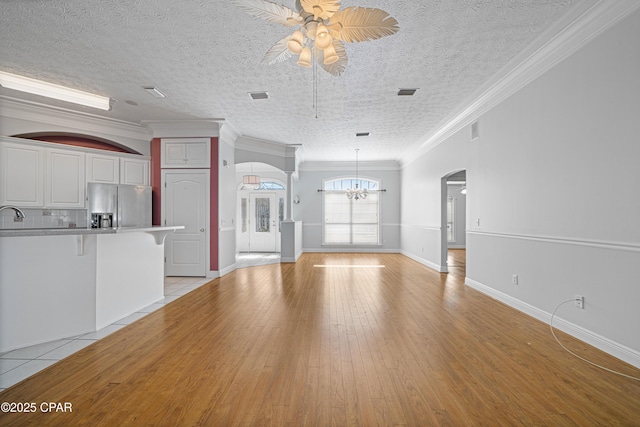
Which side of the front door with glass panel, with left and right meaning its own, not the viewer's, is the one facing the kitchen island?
front

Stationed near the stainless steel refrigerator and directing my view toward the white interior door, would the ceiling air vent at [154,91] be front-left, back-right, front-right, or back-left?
front-right

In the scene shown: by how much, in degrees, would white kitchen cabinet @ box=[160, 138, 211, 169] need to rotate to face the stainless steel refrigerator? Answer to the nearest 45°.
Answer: approximately 90° to its right

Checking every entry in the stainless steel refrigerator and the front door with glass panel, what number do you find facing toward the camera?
2

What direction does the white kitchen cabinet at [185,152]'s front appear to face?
toward the camera

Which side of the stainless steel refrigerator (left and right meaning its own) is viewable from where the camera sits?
front

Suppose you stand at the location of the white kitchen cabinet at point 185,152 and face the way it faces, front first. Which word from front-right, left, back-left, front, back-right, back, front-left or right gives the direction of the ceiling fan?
front

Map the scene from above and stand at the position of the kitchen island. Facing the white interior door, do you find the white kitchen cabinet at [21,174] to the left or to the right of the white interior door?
left

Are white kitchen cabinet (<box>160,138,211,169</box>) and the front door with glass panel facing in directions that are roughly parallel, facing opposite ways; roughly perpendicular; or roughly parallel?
roughly parallel

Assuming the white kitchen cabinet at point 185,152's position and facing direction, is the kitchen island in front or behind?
in front

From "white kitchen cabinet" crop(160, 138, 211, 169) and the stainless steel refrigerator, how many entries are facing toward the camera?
2

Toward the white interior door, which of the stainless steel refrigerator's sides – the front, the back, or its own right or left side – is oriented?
left

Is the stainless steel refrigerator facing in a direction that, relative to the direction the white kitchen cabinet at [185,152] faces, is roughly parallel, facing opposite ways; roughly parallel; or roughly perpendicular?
roughly parallel

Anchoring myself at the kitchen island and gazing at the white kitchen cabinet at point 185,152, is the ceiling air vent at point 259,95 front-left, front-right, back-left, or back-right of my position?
front-right

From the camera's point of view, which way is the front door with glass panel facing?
toward the camera

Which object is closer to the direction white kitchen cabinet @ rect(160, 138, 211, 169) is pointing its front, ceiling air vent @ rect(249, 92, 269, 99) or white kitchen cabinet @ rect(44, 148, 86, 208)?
the ceiling air vent

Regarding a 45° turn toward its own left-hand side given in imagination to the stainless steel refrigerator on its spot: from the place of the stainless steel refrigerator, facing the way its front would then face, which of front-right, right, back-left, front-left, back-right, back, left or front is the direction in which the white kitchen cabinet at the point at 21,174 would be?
back-right

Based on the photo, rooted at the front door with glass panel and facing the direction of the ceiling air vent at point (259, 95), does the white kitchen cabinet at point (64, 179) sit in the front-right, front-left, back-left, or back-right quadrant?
front-right

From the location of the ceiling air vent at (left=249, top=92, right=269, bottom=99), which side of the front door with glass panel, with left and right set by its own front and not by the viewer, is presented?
front
